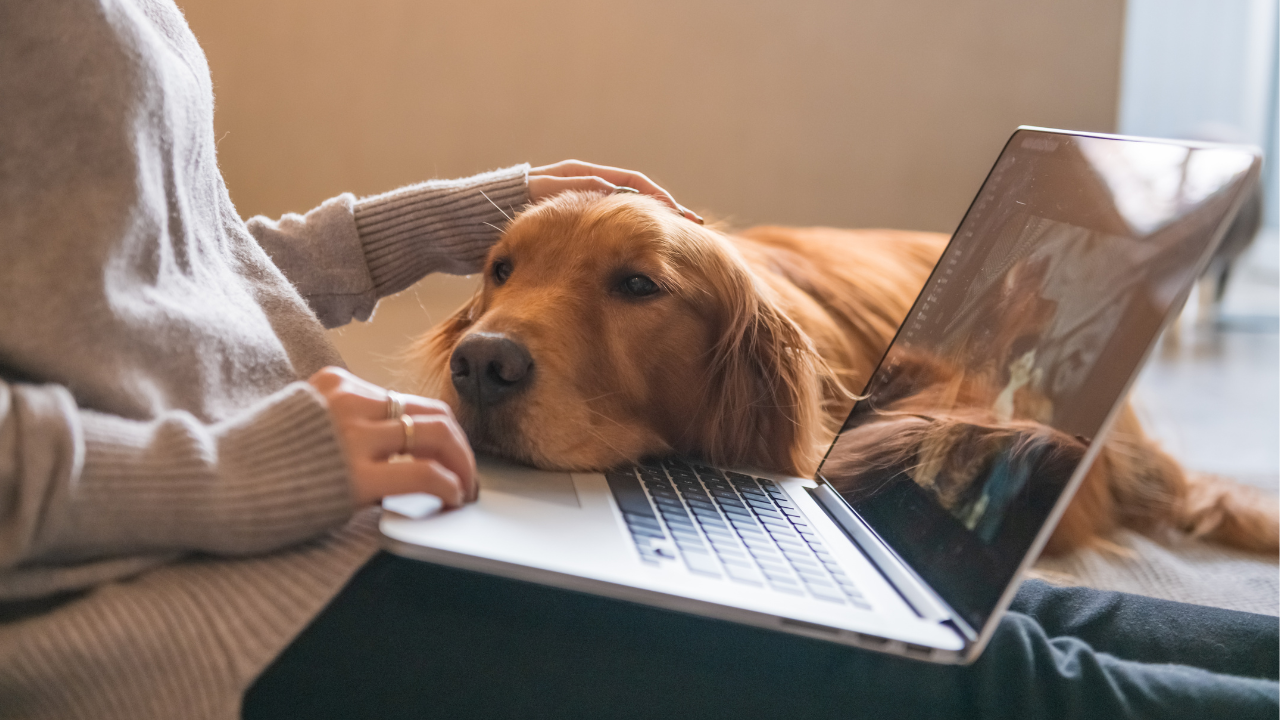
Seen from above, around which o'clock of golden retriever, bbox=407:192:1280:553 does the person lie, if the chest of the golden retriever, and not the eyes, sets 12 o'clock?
The person is roughly at 11 o'clock from the golden retriever.

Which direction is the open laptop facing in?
to the viewer's left

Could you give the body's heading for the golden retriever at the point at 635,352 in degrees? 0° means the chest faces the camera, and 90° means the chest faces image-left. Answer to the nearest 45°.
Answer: approximately 45°

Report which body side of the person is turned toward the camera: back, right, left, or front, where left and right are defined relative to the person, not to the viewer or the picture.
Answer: right

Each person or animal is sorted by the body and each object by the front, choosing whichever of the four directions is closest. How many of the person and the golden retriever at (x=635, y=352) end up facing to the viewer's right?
1
